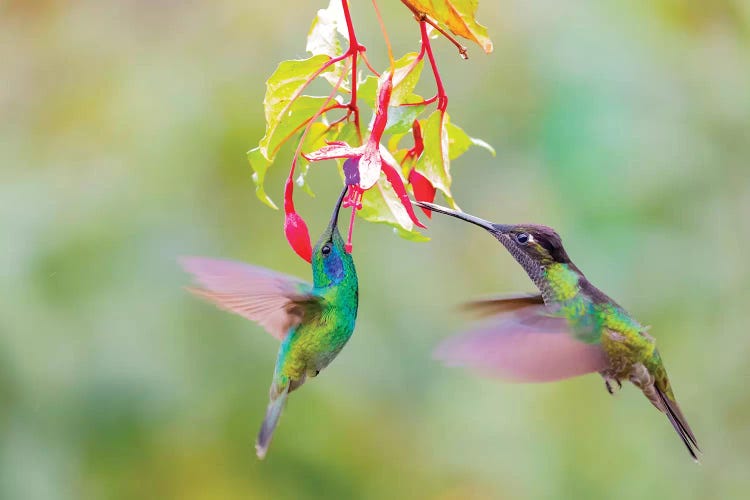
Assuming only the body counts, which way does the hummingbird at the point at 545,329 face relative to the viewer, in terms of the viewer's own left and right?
facing to the left of the viewer

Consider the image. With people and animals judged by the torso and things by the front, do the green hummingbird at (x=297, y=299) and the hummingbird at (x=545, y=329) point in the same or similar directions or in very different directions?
very different directions
